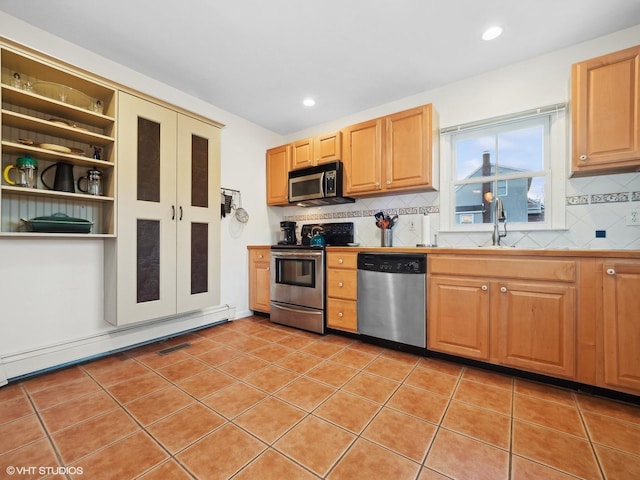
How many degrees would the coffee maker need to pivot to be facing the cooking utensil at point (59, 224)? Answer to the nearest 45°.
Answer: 0° — it already faces it

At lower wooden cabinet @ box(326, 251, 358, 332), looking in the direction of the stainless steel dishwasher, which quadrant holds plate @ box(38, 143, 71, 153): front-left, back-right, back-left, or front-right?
back-right

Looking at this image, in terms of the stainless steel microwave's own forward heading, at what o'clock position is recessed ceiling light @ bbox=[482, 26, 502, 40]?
The recessed ceiling light is roughly at 9 o'clock from the stainless steel microwave.

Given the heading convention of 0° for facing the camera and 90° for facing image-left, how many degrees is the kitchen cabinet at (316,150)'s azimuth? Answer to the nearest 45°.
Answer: approximately 45°

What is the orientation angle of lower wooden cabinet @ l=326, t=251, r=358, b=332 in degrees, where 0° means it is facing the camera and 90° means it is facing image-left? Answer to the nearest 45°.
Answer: approximately 45°

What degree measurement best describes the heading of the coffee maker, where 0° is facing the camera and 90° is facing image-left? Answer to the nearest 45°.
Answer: approximately 45°

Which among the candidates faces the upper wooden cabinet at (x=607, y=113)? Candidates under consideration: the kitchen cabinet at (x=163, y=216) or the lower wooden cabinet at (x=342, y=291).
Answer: the kitchen cabinet
